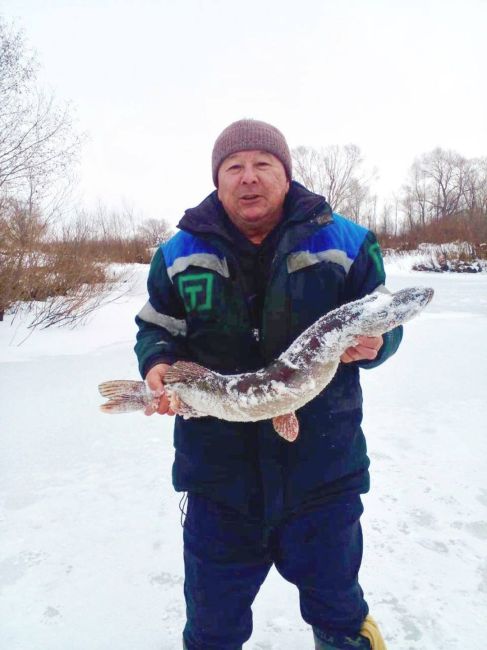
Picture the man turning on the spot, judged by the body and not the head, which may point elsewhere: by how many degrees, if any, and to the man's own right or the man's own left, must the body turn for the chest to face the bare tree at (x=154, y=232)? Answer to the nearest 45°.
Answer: approximately 180°

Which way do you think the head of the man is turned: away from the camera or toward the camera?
toward the camera

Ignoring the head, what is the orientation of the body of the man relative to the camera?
toward the camera
